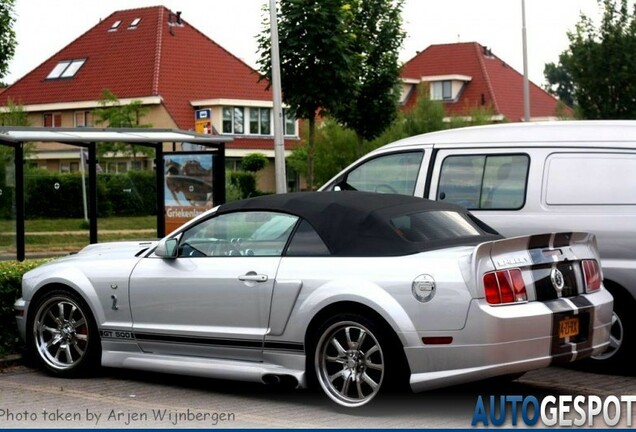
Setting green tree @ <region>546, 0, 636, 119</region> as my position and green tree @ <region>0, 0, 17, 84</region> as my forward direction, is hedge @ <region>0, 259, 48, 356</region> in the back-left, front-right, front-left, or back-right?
front-left

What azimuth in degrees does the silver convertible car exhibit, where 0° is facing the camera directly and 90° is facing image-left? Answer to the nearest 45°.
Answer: approximately 135°

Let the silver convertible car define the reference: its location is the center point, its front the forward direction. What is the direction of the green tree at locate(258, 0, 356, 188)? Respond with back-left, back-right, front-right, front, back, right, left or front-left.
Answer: front-right

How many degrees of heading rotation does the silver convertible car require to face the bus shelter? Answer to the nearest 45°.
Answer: approximately 45° to its right

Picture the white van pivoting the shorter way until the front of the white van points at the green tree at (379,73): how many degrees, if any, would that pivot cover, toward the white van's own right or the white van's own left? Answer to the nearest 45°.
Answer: approximately 90° to the white van's own right

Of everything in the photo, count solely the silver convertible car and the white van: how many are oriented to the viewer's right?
0

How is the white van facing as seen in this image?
to the viewer's left

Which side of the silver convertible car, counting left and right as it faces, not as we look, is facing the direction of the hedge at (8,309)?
front

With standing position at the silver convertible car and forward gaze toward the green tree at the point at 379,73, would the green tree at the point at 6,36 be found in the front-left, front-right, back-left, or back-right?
front-left

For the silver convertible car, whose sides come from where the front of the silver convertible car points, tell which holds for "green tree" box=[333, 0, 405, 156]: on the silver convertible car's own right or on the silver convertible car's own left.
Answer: on the silver convertible car's own right
